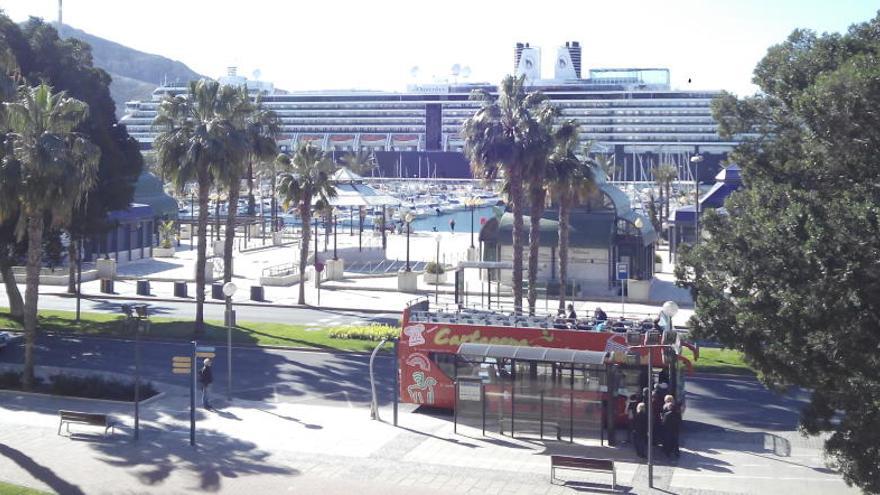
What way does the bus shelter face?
away from the camera

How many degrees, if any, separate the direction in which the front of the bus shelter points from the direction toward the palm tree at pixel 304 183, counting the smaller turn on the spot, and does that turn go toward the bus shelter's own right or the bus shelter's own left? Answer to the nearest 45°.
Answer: approximately 45° to the bus shelter's own left

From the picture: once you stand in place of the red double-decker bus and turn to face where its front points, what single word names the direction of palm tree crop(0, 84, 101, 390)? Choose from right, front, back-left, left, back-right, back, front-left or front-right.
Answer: back-right

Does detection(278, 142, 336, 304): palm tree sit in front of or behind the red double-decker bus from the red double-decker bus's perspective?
behind

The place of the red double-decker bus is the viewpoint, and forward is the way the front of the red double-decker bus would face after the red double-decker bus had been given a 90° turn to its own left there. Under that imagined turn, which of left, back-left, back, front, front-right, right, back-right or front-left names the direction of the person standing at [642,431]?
right

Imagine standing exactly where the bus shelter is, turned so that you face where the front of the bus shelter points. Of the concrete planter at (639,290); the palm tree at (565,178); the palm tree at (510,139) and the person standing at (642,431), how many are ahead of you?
3

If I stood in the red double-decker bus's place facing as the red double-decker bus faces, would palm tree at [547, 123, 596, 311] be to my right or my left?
on my left
